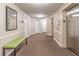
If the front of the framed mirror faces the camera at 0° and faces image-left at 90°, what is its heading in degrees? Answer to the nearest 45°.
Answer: approximately 315°
